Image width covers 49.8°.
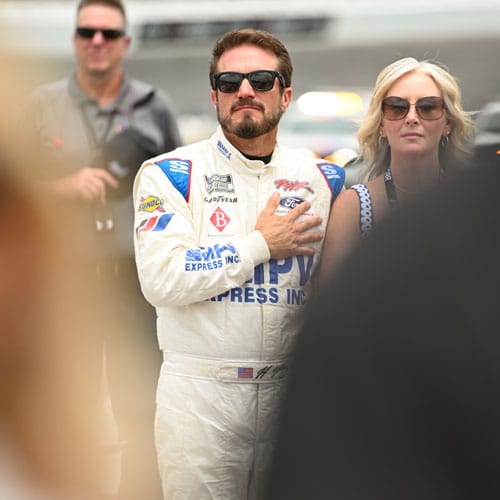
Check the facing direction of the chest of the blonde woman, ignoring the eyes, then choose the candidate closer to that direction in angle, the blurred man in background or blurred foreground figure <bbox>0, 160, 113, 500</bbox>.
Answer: the blurred foreground figure

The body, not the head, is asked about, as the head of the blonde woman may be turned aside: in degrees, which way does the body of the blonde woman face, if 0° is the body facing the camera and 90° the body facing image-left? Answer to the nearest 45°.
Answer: approximately 0°

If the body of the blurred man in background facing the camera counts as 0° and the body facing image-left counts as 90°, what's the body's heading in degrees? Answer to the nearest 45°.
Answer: approximately 0°

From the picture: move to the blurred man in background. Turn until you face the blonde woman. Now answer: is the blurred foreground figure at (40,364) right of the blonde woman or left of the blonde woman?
right

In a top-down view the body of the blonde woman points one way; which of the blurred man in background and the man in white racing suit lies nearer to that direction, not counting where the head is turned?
the man in white racing suit

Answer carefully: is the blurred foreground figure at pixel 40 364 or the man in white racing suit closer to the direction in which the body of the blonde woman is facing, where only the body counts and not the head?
the blurred foreground figure

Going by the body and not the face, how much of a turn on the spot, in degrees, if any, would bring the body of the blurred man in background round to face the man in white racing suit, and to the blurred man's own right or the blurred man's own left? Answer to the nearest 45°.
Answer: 0° — they already face them

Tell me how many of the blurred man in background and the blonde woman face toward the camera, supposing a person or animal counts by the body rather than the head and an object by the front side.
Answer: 2

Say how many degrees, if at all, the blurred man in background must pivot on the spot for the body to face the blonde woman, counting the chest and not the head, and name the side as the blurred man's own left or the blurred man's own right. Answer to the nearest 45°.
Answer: approximately 45° to the blurred man's own left

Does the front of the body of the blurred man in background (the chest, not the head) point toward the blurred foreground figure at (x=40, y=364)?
yes

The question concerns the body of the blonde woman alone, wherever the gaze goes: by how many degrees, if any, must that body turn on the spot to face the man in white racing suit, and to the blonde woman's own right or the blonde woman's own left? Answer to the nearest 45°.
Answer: approximately 90° to the blonde woman's own right
